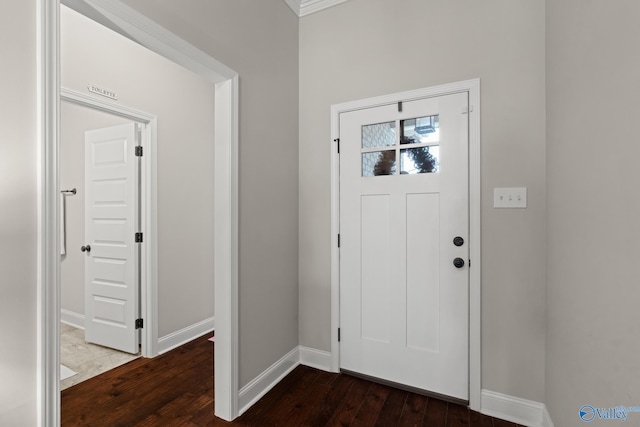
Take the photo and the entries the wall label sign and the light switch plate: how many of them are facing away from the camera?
0

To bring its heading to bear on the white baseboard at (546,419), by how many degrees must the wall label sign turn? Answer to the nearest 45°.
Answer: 0° — it already faces it

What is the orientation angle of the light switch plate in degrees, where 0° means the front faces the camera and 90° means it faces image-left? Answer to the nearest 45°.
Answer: approximately 0°

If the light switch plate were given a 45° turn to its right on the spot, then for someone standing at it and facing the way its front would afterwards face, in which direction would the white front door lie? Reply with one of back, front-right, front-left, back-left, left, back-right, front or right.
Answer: front-right

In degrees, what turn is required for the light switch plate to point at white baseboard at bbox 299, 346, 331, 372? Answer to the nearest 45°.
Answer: approximately 90° to its right
